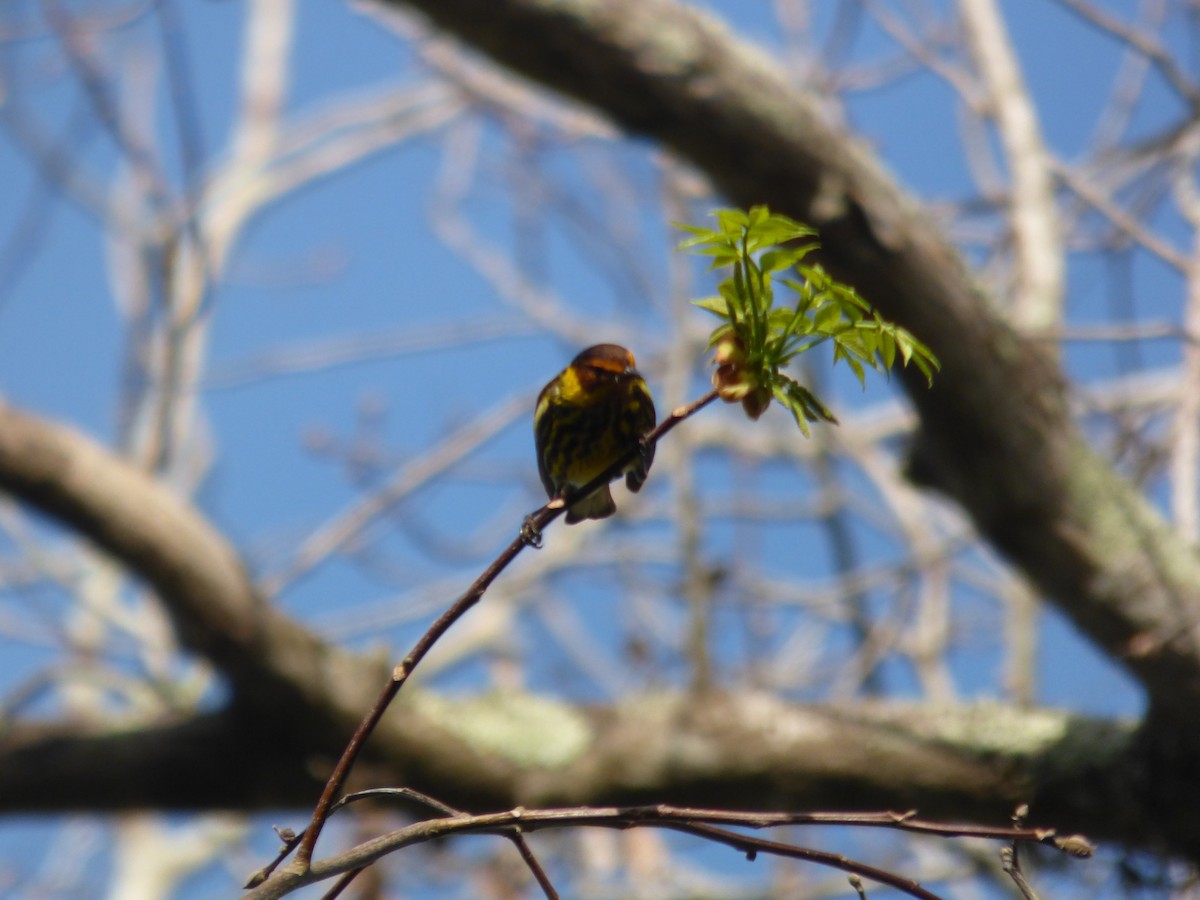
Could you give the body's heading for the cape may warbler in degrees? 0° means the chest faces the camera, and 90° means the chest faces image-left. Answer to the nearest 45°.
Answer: approximately 315°
